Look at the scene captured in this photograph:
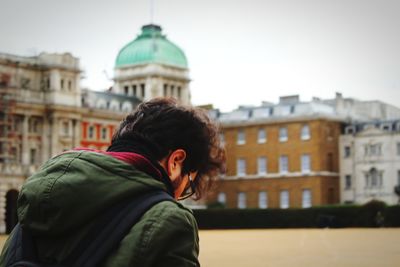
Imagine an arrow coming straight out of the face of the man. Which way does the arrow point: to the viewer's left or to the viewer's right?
to the viewer's right

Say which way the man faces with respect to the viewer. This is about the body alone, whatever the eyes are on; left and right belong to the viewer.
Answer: facing away from the viewer and to the right of the viewer
